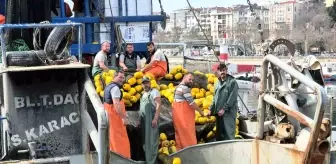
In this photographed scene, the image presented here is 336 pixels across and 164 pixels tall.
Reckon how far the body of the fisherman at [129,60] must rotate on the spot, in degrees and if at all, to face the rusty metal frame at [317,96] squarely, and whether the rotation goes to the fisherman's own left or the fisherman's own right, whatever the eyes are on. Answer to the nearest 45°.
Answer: approximately 45° to the fisherman's own left

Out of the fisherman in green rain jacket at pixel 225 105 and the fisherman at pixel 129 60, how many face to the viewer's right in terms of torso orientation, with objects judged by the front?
0

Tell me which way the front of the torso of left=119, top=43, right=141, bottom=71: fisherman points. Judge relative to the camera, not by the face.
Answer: toward the camera

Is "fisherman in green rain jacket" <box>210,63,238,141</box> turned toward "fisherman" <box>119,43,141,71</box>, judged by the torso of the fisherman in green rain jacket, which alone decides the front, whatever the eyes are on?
no

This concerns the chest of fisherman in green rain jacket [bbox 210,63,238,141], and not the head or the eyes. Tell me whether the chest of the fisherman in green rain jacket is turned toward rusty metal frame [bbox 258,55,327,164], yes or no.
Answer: no

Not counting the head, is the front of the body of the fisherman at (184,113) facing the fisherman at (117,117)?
no

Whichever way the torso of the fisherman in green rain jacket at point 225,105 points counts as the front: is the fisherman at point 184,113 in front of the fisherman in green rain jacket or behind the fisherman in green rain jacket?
in front

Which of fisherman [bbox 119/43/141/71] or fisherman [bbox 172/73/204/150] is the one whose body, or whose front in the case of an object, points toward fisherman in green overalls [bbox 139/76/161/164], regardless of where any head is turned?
fisherman [bbox 119/43/141/71]

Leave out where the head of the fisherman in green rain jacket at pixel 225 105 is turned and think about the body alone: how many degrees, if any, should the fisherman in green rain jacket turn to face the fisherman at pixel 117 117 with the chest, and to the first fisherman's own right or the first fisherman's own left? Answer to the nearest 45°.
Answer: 0° — they already face them

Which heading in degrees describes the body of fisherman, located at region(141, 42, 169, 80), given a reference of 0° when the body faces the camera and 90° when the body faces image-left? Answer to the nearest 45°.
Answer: approximately 45°

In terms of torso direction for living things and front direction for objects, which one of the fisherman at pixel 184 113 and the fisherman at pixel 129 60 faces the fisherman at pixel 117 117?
the fisherman at pixel 129 60

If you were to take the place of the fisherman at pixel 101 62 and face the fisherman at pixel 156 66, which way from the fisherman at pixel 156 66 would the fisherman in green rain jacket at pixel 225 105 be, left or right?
right

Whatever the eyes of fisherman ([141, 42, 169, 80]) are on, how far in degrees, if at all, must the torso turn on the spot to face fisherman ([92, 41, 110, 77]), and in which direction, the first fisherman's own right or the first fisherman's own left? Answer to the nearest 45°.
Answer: approximately 45° to the first fisherman's own right
